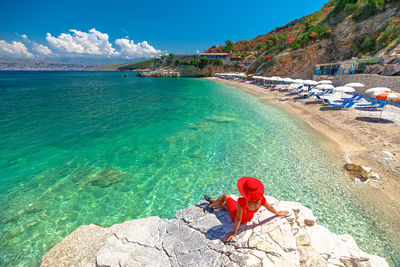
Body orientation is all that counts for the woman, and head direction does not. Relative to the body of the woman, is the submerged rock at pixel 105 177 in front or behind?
in front

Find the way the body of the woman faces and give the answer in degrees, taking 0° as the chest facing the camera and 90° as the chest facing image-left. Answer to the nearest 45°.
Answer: approximately 135°

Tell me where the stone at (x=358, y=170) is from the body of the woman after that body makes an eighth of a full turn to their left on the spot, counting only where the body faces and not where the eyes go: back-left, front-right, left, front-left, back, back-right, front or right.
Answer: back-right
